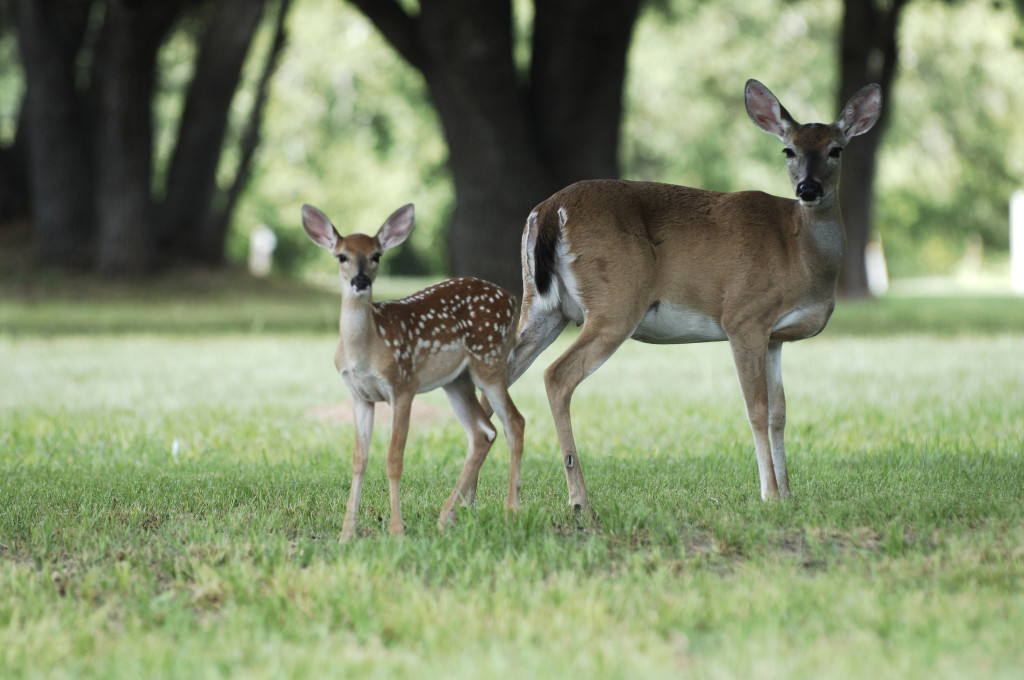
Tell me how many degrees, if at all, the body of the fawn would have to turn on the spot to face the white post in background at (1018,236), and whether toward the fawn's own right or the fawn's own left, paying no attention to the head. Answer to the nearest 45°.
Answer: approximately 180°

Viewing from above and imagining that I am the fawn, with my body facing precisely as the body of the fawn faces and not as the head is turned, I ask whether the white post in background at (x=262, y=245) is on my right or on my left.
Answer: on my right

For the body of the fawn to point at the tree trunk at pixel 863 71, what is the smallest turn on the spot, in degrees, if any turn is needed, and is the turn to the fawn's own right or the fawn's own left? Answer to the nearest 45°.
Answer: approximately 180°

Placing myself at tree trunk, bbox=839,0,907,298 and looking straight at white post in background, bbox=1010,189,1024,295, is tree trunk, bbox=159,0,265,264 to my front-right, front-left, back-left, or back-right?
back-left

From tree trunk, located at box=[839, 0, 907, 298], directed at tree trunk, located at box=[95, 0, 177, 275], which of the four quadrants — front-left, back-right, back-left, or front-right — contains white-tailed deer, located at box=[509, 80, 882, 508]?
front-left

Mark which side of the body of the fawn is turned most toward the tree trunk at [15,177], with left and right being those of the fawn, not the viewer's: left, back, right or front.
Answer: right

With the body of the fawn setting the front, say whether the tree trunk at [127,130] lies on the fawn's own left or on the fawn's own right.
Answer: on the fawn's own right

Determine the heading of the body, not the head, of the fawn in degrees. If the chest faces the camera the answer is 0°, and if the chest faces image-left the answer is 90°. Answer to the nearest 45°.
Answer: approximately 45°

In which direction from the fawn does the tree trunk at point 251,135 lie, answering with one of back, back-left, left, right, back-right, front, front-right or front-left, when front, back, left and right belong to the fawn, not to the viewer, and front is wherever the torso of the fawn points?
back-right

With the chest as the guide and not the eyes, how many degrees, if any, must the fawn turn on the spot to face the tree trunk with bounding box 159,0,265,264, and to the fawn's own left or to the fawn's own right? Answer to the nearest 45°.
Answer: approximately 135° to the fawn's own right

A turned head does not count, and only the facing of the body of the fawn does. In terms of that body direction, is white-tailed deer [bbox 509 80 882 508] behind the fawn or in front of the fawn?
behind

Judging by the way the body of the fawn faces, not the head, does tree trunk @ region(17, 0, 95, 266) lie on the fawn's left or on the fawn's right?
on the fawn's right
